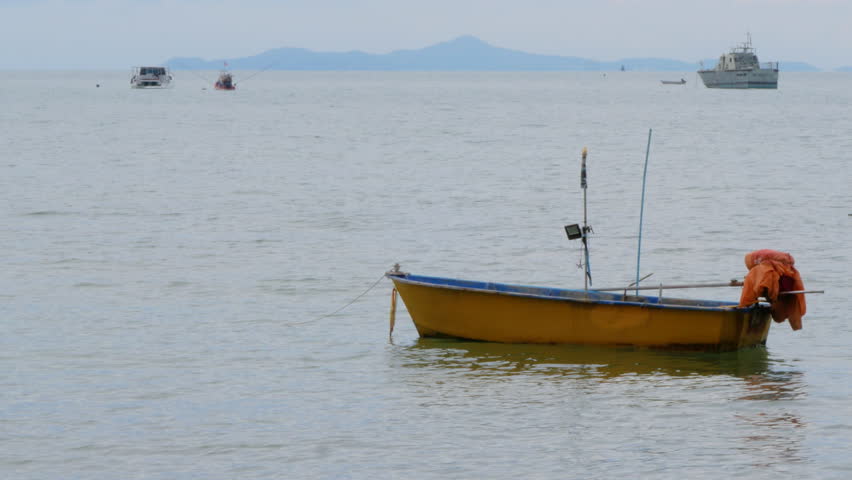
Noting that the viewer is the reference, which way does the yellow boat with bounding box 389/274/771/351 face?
facing to the left of the viewer
